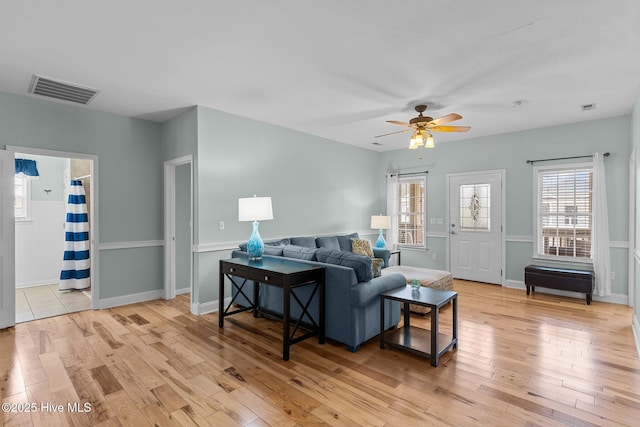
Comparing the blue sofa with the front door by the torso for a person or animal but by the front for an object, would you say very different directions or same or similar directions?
very different directions

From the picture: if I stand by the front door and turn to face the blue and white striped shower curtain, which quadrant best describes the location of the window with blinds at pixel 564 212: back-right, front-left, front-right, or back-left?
back-left

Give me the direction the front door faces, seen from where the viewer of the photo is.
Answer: facing the viewer and to the left of the viewer

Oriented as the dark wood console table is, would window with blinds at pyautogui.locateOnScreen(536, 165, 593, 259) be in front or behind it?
behind

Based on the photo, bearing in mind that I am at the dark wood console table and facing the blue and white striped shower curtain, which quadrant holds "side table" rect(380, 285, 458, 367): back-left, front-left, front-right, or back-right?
back-right

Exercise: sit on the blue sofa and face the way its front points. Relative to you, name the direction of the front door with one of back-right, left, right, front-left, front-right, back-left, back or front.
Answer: front

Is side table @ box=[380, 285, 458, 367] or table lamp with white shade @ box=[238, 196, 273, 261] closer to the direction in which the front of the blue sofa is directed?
the side table

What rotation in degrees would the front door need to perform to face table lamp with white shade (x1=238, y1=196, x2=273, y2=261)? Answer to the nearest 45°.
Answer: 0° — it already faces it

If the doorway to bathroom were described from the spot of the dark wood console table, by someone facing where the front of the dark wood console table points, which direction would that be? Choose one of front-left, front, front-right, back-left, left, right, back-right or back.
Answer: right

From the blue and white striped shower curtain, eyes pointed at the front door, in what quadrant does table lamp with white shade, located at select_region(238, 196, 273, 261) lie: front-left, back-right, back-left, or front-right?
front-right

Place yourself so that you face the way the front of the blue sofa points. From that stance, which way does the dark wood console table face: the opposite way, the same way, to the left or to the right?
the opposite way

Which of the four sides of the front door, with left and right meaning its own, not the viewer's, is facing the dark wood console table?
front

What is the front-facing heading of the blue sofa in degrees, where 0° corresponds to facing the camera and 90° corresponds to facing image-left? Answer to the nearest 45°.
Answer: approximately 225°

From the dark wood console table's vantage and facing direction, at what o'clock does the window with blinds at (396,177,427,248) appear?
The window with blinds is roughly at 6 o'clock from the dark wood console table.

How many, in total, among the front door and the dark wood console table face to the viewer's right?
0

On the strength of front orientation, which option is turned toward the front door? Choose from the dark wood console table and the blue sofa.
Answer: the blue sofa

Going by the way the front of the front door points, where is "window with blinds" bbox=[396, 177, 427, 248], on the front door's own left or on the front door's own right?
on the front door's own right

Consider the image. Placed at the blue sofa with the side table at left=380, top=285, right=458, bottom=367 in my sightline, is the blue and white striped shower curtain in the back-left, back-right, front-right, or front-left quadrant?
back-left
